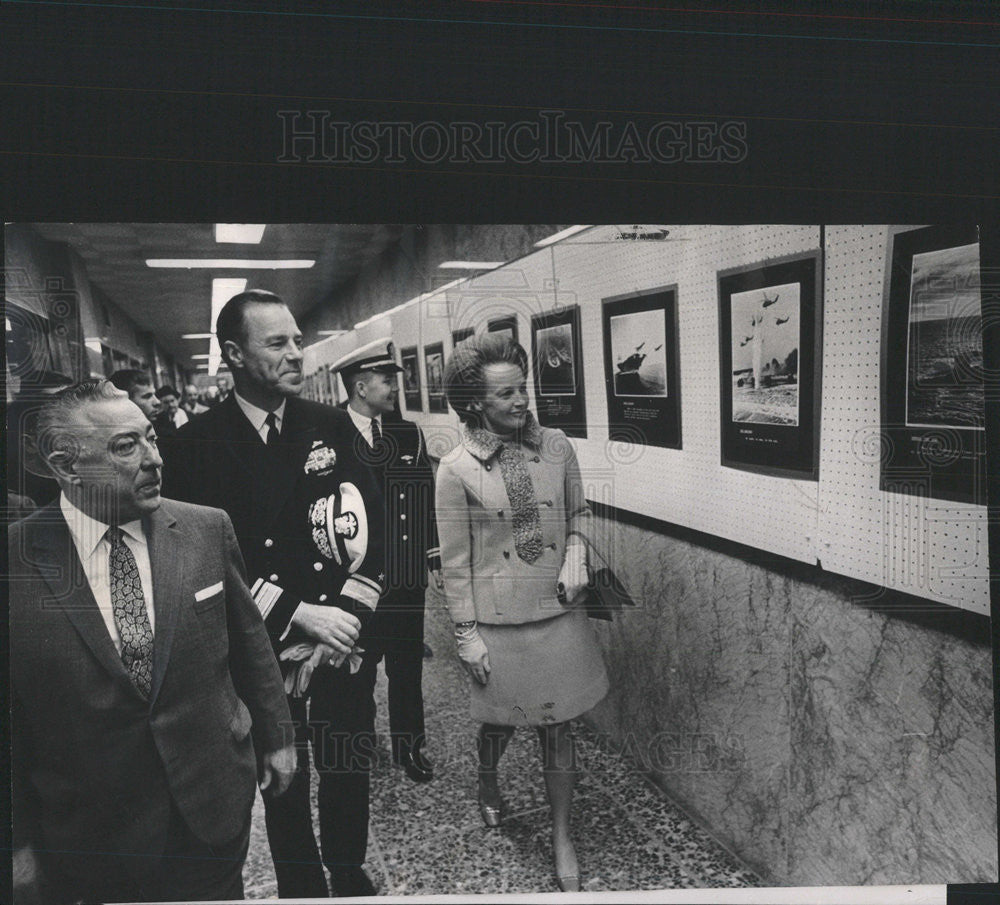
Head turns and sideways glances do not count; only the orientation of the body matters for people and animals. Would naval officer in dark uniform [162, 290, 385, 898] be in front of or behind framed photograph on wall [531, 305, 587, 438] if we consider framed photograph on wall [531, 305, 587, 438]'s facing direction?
in front

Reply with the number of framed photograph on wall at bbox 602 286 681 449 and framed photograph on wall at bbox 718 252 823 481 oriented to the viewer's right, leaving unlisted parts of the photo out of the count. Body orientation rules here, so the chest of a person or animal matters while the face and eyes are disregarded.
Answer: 0

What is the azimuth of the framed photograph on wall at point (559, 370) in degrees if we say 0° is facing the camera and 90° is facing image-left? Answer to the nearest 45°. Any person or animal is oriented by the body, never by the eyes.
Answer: approximately 45°

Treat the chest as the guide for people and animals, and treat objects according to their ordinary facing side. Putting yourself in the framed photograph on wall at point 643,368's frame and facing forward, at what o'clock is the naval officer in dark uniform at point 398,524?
The naval officer in dark uniform is roughly at 1 o'clock from the framed photograph on wall.

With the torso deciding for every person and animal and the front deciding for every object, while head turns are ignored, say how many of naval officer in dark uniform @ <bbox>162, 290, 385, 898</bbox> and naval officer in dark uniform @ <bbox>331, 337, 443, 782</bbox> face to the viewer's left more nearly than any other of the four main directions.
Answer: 0

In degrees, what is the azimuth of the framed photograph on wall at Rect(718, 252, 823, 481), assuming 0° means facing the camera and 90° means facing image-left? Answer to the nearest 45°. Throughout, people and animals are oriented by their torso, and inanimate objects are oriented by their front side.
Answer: approximately 45°

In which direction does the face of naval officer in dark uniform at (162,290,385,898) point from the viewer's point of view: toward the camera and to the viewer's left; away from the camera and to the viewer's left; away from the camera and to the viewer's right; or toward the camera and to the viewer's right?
toward the camera and to the viewer's right

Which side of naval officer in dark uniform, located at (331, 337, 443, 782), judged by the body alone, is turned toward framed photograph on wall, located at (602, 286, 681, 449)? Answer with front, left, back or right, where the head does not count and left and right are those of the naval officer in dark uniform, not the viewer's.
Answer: left

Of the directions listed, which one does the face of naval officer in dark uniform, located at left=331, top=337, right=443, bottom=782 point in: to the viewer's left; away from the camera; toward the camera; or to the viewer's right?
to the viewer's right

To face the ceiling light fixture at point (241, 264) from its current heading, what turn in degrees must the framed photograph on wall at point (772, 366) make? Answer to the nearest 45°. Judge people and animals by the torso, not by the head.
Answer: approximately 45° to its right

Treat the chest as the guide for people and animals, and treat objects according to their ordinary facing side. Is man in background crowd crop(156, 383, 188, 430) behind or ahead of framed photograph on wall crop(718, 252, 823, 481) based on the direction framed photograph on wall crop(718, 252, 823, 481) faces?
ahead
